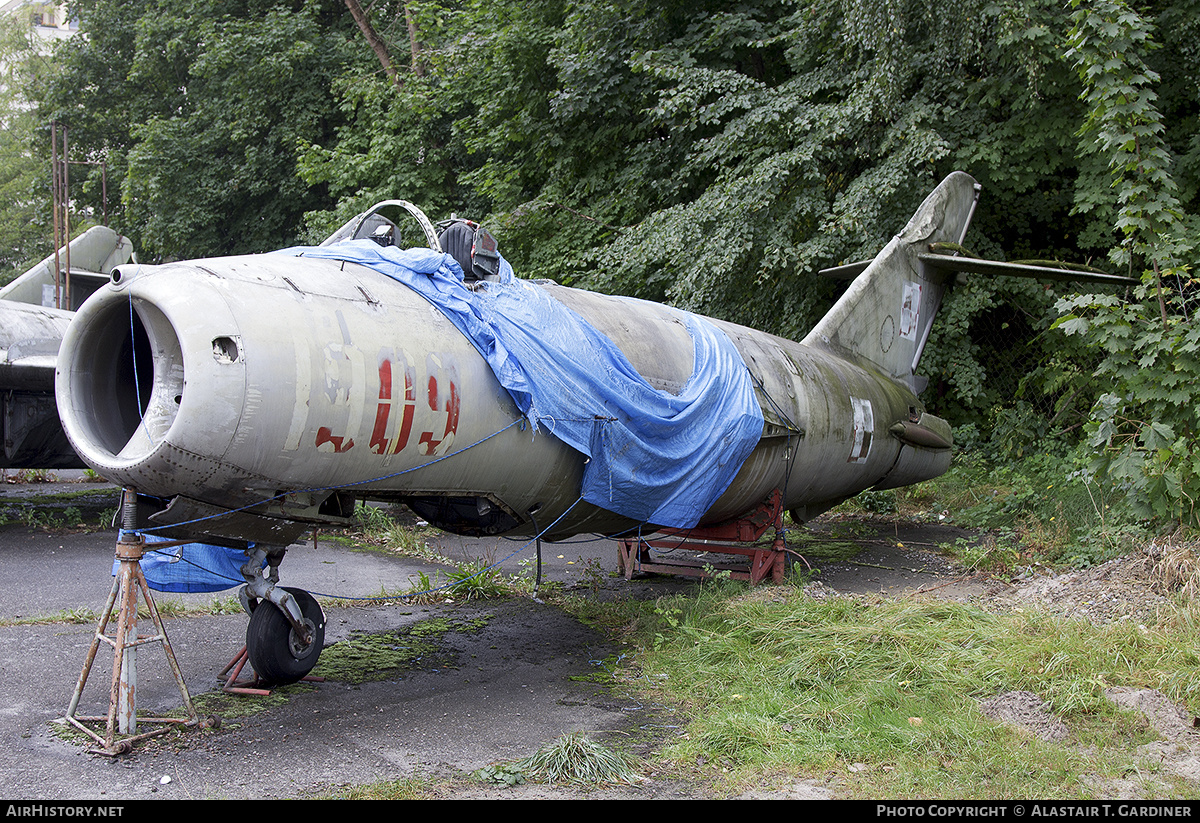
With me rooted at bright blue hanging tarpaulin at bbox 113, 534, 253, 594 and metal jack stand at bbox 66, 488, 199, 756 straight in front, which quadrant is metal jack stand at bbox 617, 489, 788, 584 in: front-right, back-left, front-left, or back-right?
back-left

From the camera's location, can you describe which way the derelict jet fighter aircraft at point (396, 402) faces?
facing the viewer and to the left of the viewer

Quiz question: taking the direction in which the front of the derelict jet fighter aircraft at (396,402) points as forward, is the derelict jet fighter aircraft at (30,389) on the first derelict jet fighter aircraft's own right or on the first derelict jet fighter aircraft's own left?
on the first derelict jet fighter aircraft's own right
